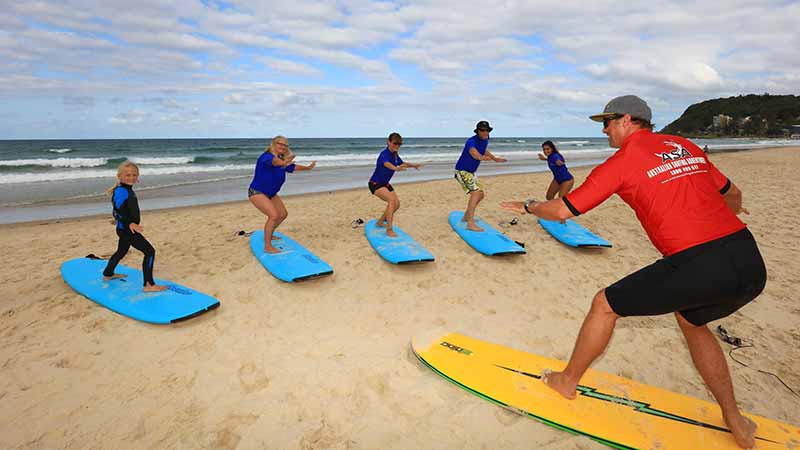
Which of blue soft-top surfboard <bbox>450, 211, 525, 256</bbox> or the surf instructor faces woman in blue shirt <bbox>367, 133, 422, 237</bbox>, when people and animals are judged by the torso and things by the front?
the surf instructor

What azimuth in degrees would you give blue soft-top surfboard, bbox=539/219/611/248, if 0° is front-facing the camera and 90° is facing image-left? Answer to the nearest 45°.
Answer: approximately 315°

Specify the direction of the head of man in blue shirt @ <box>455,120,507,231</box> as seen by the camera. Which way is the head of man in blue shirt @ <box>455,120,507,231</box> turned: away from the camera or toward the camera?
toward the camera

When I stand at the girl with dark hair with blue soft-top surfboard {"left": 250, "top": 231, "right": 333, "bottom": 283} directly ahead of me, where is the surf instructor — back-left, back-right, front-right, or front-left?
front-left

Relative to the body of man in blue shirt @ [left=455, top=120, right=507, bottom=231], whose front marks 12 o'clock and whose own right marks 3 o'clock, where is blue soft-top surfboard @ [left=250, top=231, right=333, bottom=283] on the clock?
The blue soft-top surfboard is roughly at 3 o'clock from the man in blue shirt.

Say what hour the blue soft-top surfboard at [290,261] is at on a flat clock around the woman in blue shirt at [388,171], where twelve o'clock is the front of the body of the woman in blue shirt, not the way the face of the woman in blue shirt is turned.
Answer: The blue soft-top surfboard is roughly at 3 o'clock from the woman in blue shirt.

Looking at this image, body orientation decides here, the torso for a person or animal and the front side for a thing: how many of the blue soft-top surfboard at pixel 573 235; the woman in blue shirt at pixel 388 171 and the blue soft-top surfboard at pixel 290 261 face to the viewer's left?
0

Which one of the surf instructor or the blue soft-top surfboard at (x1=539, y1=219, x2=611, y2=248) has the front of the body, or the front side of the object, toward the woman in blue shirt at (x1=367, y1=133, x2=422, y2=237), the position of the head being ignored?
the surf instructor

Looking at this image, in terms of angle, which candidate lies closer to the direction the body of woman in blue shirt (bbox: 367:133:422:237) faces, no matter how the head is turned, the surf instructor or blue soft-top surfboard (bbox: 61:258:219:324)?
the surf instructor

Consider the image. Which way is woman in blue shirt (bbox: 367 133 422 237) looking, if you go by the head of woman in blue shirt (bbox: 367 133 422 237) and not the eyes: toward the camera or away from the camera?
toward the camera

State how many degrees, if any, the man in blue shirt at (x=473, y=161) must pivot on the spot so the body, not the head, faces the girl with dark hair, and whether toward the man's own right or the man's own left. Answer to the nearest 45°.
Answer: approximately 90° to the man's own left

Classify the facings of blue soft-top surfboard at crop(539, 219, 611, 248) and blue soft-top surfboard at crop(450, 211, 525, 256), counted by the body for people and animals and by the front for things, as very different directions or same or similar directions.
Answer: same or similar directions

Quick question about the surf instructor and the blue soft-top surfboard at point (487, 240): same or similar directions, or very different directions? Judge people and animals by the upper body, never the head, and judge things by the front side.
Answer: very different directions

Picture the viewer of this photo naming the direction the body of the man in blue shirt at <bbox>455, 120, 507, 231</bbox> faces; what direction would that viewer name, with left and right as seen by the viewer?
facing the viewer and to the right of the viewer
